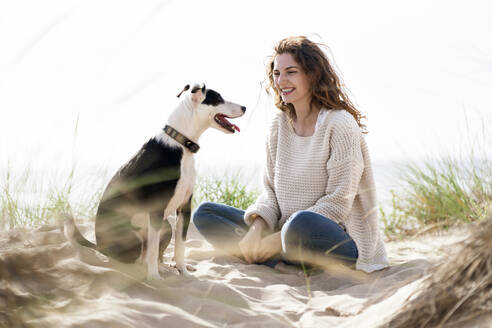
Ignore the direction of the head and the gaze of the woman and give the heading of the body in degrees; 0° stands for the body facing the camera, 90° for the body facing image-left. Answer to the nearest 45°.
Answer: approximately 45°

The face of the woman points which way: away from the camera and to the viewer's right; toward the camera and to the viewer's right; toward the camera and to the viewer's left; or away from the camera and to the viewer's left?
toward the camera and to the viewer's left

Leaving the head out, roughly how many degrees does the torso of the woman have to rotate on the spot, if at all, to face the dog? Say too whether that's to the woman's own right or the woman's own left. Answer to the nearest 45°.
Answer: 0° — they already face it
